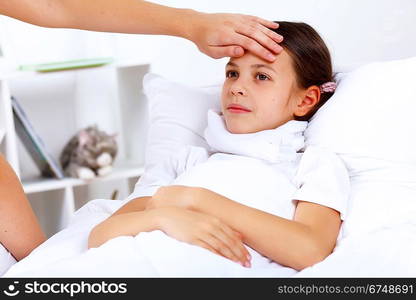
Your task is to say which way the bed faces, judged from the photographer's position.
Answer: facing the viewer and to the left of the viewer

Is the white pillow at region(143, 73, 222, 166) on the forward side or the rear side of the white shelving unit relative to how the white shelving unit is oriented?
on the forward side

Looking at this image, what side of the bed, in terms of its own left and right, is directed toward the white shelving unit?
right

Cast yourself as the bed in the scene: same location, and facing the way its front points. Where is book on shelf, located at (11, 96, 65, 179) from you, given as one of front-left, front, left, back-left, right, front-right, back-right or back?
right

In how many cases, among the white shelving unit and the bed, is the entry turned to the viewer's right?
0

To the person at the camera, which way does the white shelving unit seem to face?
facing the viewer

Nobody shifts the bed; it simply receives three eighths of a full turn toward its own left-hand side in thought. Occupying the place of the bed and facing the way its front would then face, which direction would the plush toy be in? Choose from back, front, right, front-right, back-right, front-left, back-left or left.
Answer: back-left
